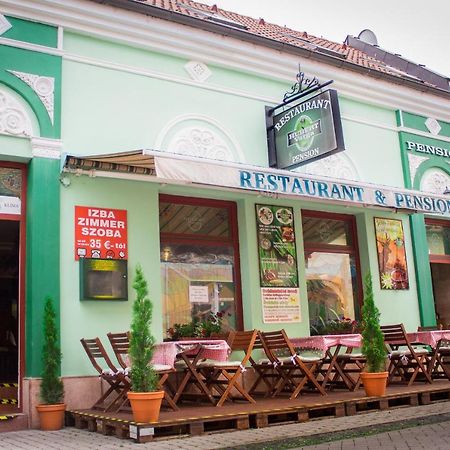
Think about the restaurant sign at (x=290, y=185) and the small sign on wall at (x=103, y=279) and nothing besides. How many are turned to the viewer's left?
0

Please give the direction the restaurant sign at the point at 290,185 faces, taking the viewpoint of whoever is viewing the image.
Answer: facing the viewer and to the right of the viewer

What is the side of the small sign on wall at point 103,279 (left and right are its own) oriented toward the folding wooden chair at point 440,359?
left

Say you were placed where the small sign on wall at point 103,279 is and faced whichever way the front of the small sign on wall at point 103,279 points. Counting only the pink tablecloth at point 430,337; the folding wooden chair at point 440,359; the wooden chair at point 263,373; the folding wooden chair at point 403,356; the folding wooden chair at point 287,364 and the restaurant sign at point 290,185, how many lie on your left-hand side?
6

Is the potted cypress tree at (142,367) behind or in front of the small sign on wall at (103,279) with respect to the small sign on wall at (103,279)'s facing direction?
in front

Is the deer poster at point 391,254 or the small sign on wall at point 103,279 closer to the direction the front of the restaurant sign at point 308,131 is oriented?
the small sign on wall

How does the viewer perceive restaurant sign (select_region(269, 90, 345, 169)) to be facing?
facing the viewer and to the left of the viewer

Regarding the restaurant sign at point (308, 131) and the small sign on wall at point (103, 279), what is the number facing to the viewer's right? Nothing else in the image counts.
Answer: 0
